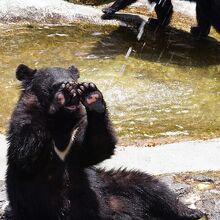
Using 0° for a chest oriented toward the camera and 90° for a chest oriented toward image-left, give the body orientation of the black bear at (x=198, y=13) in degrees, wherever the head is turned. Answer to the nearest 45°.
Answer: approximately 90°

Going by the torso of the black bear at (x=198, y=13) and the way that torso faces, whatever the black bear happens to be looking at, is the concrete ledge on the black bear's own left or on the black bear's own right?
on the black bear's own left
